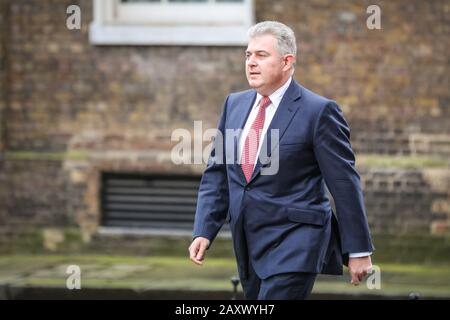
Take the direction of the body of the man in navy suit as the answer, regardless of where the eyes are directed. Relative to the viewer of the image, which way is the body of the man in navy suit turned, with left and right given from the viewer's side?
facing the viewer and to the left of the viewer
